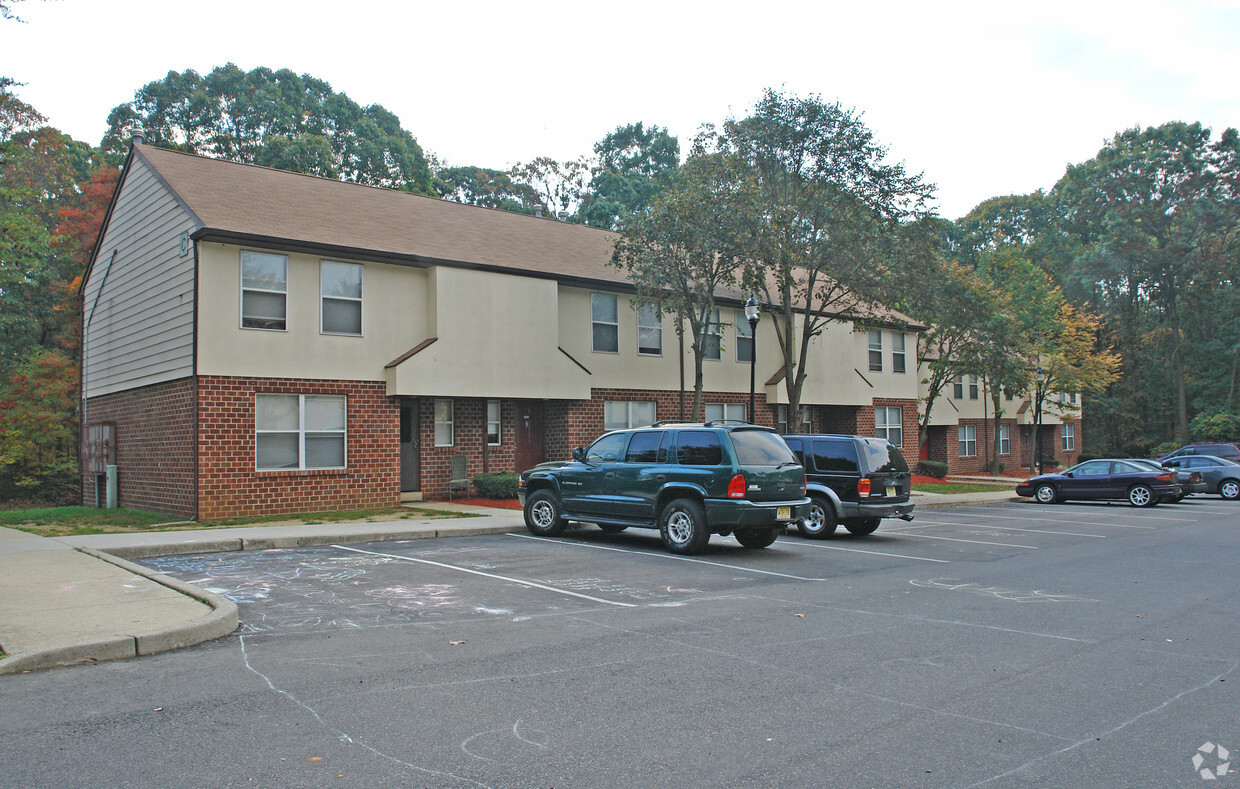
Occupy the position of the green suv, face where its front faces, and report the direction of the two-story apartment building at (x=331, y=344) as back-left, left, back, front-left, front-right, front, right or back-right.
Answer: front

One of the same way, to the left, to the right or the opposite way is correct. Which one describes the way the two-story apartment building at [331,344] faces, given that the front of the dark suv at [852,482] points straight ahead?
the opposite way

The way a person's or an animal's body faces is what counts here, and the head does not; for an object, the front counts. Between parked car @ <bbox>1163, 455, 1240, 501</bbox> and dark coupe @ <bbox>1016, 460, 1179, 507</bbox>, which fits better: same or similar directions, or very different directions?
same or similar directions

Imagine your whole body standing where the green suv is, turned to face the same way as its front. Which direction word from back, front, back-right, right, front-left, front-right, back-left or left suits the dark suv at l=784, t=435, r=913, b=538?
right

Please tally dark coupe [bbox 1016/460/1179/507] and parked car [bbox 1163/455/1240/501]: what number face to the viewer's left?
2

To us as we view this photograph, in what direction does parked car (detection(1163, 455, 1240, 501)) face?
facing to the left of the viewer

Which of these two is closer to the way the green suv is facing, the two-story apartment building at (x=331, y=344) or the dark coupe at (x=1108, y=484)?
the two-story apartment building

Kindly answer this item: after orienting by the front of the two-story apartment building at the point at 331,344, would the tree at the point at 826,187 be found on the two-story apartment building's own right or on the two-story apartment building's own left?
on the two-story apartment building's own left

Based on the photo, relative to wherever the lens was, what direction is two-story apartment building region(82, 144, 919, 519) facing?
facing the viewer and to the right of the viewer

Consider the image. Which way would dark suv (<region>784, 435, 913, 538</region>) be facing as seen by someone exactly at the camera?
facing away from the viewer and to the left of the viewer

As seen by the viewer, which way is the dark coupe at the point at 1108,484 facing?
to the viewer's left

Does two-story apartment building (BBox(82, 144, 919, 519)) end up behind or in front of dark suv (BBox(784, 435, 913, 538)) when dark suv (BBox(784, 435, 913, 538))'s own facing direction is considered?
in front

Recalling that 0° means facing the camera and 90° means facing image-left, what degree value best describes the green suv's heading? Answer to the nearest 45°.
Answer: approximately 135°
